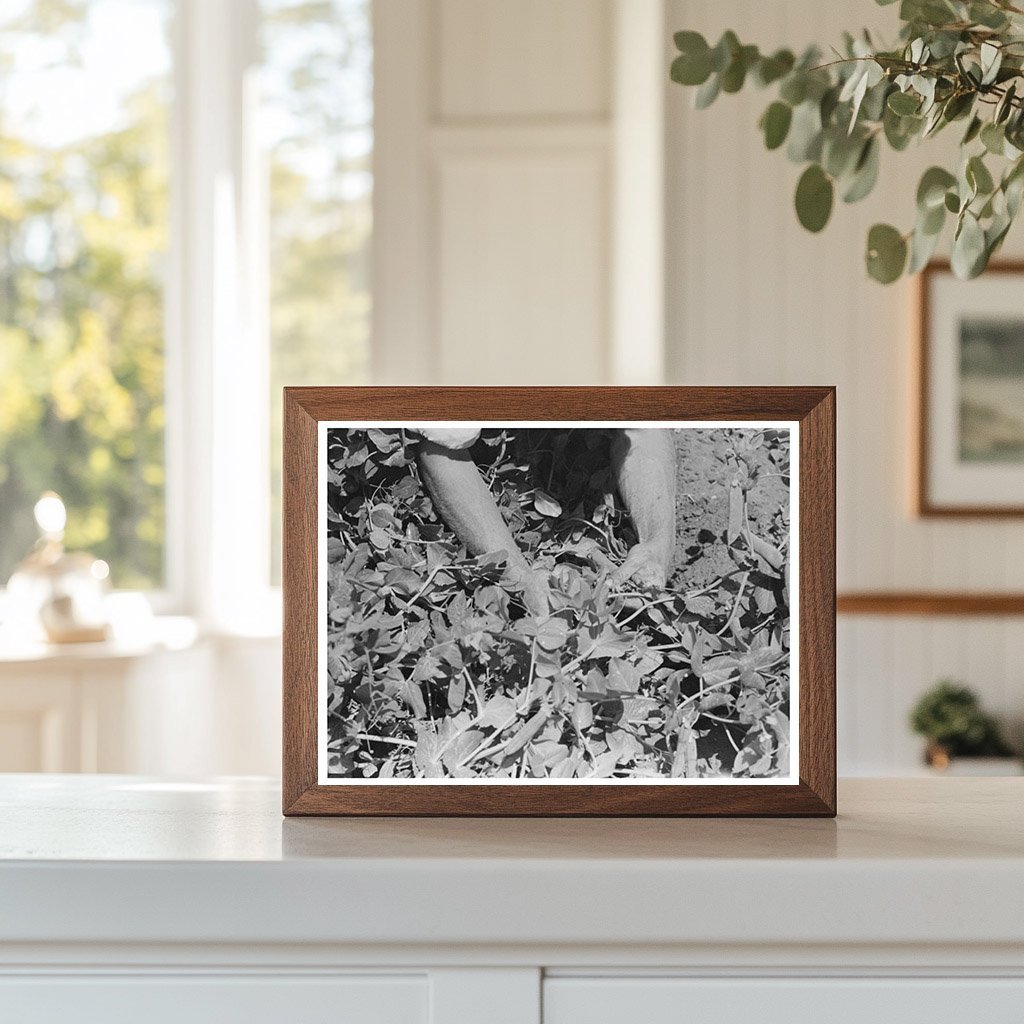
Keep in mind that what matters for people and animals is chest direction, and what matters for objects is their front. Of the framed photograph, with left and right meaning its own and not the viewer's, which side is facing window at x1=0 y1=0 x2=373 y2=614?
back

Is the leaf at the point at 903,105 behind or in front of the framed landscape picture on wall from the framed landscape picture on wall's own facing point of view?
in front

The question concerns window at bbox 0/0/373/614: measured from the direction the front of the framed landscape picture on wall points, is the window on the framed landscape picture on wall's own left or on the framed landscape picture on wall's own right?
on the framed landscape picture on wall's own right

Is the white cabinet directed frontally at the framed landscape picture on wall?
no

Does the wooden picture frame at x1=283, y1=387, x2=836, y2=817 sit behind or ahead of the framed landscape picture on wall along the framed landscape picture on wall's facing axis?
ahead

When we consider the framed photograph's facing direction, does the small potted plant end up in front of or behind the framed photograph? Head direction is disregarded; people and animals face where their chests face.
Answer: behind

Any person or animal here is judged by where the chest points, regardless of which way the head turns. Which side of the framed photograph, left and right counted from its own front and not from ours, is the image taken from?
front

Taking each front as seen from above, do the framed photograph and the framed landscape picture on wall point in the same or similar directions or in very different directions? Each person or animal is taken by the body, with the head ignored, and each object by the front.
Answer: same or similar directions

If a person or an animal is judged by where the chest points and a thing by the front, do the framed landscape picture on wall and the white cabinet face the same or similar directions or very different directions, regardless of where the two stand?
same or similar directions

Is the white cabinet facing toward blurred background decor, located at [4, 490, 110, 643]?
no

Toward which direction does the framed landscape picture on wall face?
toward the camera
